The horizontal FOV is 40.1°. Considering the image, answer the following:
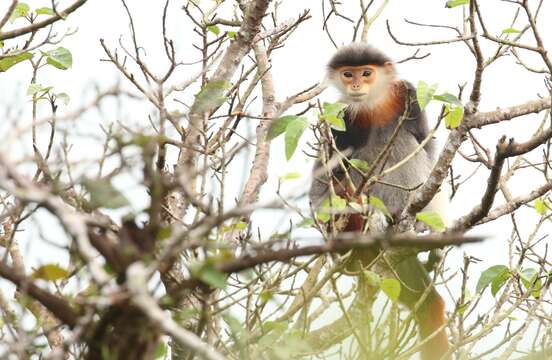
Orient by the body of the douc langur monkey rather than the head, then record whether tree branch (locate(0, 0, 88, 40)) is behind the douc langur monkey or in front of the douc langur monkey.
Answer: in front

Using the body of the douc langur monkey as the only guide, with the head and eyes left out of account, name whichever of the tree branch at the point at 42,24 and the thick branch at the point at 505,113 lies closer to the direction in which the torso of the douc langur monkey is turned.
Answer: the tree branch

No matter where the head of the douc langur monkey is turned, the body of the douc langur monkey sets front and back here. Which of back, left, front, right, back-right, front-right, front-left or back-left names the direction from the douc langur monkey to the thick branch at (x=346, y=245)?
front-left

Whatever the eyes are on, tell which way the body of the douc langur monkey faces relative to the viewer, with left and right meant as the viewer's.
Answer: facing the viewer and to the left of the viewer

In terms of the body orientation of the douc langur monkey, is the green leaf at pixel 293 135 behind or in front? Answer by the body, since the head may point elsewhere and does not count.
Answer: in front
